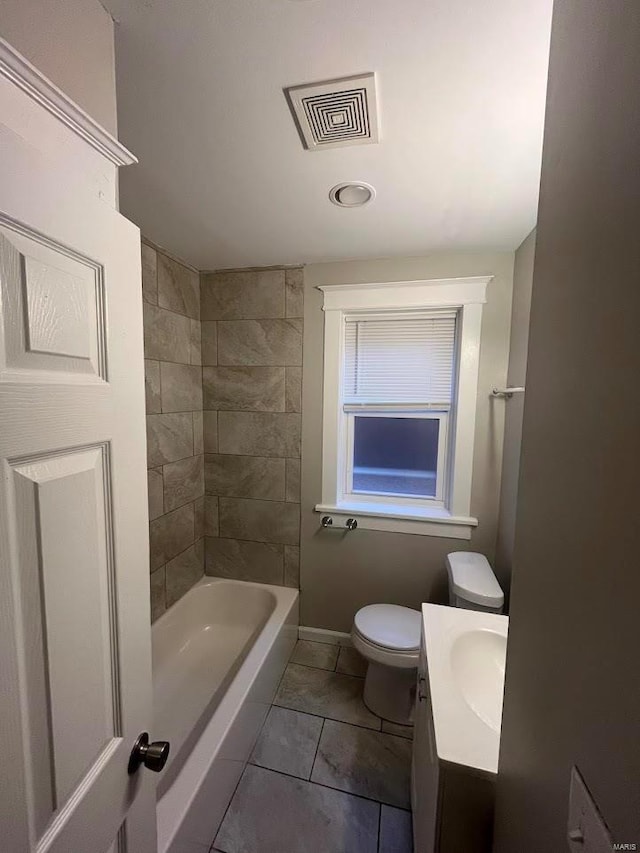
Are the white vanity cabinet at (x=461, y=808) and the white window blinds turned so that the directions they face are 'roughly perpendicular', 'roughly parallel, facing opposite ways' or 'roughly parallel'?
roughly perpendicular

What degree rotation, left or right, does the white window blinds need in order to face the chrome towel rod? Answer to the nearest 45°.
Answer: approximately 90° to its left

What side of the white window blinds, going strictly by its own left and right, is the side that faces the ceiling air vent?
front

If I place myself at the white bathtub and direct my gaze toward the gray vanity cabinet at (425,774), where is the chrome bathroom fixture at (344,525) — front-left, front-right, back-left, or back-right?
front-left

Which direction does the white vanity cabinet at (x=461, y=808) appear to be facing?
to the viewer's left

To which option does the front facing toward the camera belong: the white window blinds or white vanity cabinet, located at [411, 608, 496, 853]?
the white window blinds

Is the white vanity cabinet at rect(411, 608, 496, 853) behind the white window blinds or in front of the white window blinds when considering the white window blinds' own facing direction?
in front

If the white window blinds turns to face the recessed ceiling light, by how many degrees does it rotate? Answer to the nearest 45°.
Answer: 0° — it already faces it

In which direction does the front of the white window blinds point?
toward the camera

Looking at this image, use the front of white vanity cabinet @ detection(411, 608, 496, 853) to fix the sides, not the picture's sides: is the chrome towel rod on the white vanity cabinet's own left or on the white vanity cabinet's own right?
on the white vanity cabinet's own right
